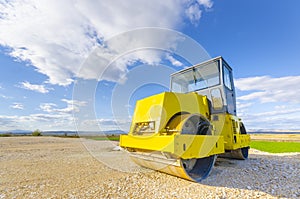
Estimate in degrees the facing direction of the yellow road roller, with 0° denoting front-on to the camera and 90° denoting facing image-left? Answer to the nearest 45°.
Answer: approximately 45°
